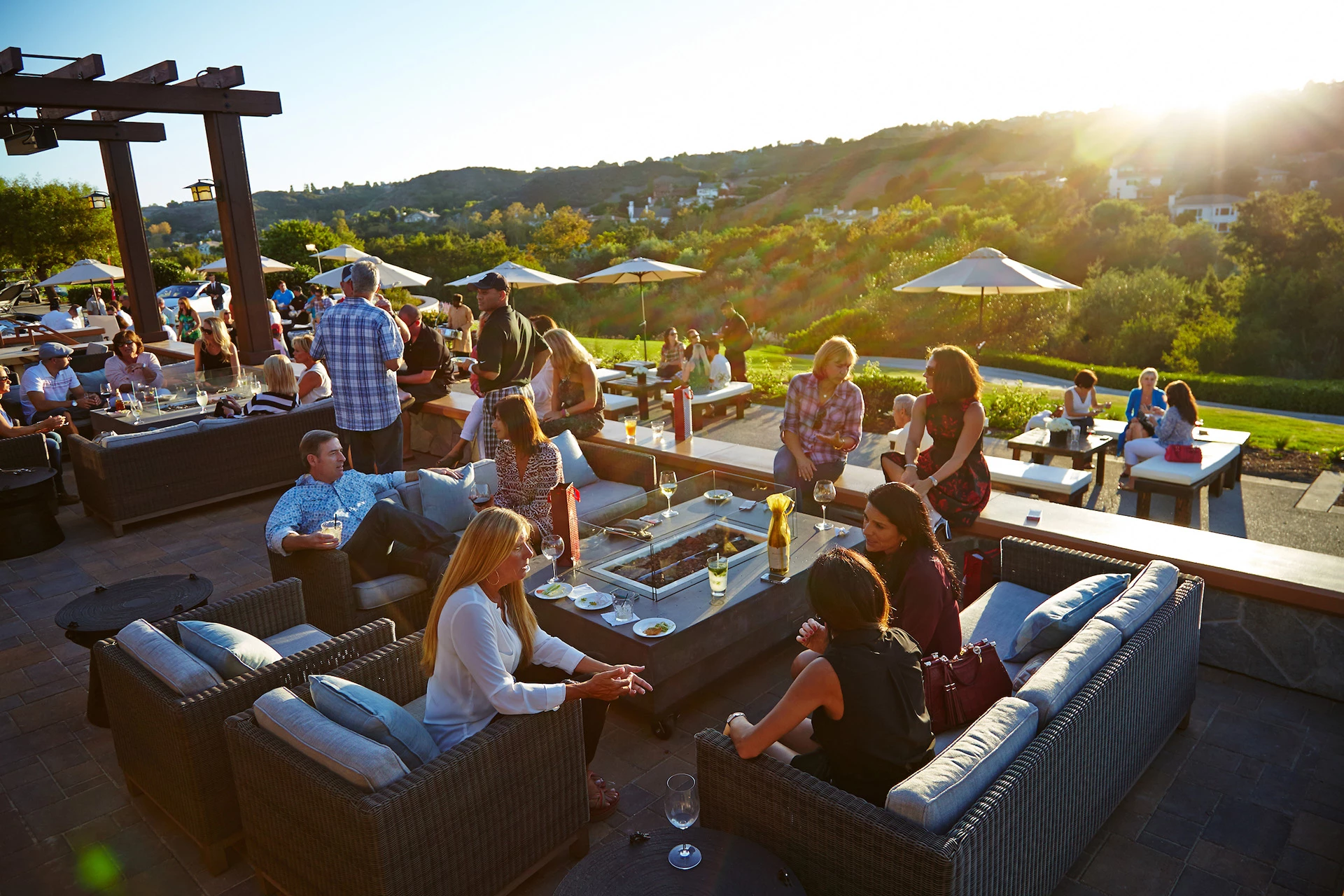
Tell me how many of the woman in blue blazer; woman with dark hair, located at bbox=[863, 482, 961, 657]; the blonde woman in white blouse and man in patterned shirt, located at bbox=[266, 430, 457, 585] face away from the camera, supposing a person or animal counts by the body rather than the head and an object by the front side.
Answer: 0

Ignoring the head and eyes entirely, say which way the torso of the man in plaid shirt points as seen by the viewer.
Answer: away from the camera

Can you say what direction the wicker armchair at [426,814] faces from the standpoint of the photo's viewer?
facing away from the viewer and to the right of the viewer

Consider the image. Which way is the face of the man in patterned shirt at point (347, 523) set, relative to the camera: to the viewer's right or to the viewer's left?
to the viewer's right

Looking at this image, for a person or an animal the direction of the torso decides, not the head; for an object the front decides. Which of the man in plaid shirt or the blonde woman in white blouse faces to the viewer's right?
the blonde woman in white blouse

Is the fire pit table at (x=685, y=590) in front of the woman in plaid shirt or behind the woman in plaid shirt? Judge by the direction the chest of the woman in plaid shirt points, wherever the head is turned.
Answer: in front

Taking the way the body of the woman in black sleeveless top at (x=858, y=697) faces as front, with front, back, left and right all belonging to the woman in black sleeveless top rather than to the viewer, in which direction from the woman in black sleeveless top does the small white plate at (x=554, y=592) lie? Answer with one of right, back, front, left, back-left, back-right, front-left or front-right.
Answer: front

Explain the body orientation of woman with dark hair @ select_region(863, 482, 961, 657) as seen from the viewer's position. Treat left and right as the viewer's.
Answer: facing to the left of the viewer

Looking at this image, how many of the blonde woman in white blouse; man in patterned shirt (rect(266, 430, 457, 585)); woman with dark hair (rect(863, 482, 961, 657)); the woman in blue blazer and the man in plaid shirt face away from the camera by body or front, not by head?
1

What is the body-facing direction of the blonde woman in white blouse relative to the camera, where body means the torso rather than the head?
to the viewer's right

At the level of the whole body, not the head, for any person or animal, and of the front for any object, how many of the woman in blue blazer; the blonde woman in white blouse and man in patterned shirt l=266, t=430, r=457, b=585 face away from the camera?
0

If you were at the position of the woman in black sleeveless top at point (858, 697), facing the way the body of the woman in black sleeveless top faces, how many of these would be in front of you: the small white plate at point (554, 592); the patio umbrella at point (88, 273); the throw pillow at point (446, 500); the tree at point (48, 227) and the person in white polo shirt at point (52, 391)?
5

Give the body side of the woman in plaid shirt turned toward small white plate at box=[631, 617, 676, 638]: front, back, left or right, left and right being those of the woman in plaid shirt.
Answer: front

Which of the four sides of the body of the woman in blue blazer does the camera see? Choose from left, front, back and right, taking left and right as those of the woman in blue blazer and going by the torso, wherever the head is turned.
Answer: front

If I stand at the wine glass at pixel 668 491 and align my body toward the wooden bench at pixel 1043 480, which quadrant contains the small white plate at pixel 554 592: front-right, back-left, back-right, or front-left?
back-right

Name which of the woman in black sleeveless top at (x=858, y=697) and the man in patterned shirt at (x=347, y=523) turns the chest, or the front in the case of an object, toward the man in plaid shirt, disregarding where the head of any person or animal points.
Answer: the woman in black sleeveless top

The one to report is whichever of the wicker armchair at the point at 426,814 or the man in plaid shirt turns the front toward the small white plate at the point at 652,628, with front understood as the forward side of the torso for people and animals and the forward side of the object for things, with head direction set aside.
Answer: the wicker armchair

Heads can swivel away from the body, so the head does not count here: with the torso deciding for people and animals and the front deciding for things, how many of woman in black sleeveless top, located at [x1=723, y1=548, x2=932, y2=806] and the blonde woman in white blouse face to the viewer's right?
1

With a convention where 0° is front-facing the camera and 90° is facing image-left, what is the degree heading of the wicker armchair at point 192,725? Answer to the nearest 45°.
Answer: approximately 225°

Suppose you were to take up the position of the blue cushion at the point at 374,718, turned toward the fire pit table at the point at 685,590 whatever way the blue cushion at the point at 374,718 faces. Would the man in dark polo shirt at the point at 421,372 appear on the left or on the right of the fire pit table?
left
